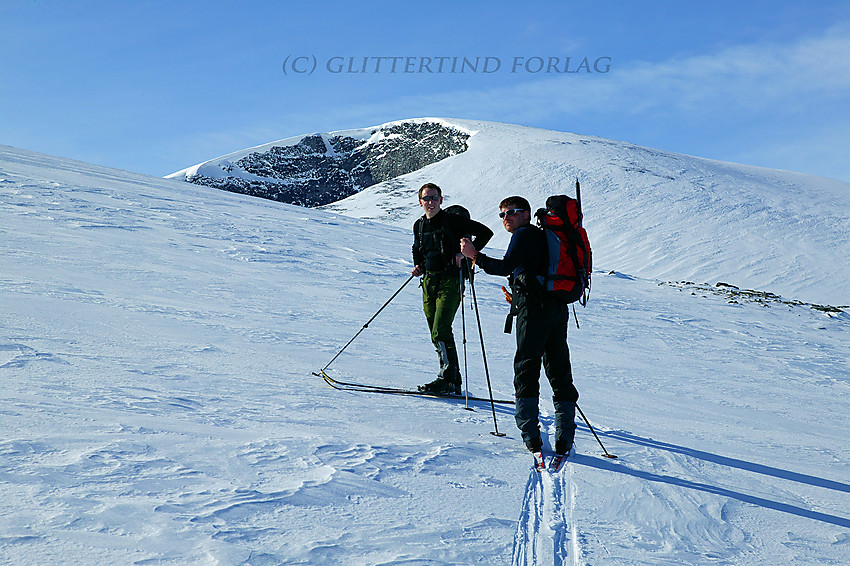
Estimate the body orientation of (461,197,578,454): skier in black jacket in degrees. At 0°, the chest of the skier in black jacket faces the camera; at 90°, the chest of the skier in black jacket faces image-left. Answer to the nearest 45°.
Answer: approximately 90°

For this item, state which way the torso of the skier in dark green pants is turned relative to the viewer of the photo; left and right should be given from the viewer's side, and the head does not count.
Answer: facing the viewer and to the left of the viewer

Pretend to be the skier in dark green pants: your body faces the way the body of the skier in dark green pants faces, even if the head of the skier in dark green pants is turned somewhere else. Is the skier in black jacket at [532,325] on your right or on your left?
on your left

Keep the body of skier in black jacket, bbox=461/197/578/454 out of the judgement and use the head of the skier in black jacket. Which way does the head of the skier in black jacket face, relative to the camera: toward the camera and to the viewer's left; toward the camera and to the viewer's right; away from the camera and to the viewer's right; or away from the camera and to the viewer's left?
toward the camera and to the viewer's left

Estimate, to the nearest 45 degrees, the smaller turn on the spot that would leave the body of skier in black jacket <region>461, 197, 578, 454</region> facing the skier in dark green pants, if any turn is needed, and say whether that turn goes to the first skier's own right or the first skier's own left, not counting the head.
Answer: approximately 45° to the first skier's own right

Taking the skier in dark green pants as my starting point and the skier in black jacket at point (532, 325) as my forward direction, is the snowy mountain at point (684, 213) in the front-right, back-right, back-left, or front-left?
back-left

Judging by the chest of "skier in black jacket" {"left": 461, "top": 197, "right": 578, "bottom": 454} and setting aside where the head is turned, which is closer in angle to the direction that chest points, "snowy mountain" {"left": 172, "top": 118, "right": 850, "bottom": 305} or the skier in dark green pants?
the skier in dark green pants

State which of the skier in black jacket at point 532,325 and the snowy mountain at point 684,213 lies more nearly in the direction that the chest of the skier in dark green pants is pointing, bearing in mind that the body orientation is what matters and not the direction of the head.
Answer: the skier in black jacket

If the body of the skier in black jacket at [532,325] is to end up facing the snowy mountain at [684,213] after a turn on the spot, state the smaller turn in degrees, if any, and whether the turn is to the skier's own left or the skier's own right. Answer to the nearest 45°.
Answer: approximately 90° to the skier's own right
